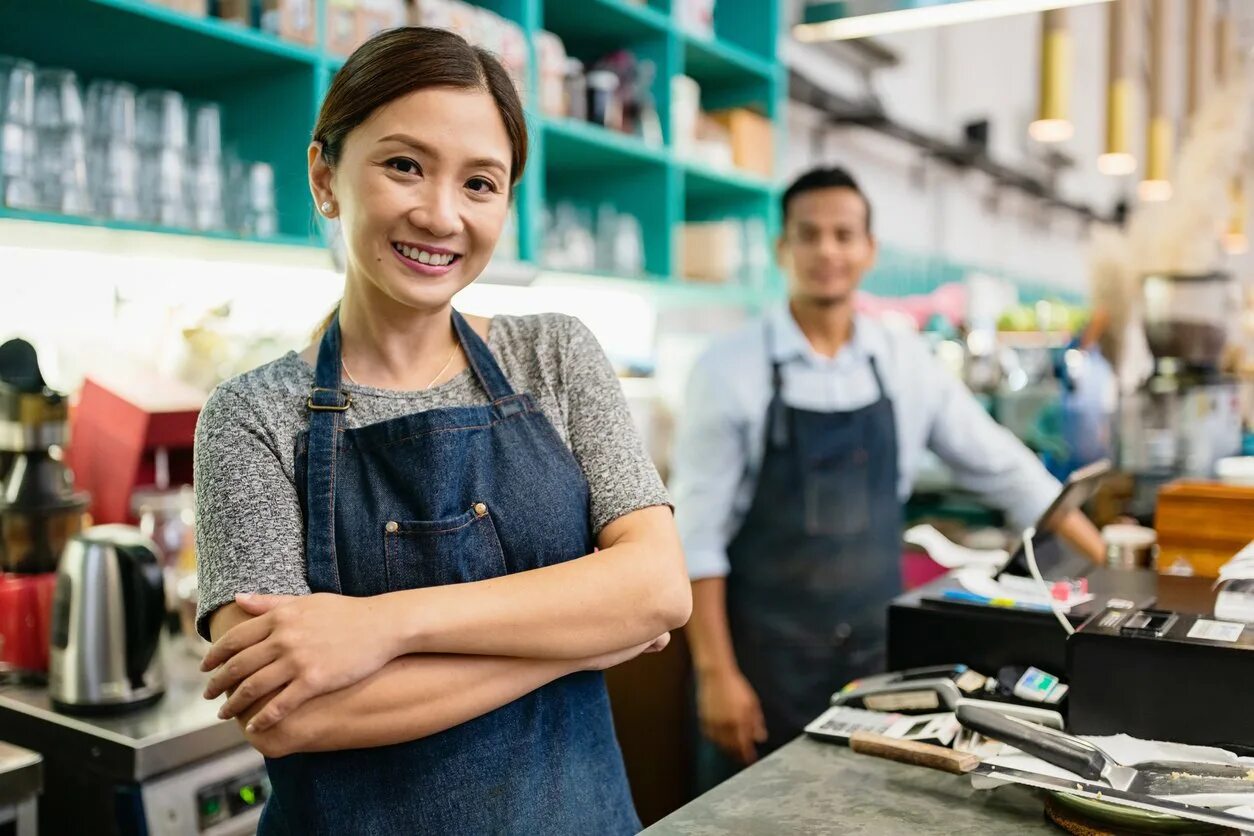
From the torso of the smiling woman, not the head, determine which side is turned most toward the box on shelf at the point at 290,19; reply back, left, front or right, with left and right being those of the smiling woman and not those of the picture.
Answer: back

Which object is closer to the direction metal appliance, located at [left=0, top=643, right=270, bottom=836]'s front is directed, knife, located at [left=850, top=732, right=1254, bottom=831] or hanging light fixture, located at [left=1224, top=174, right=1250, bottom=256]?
the knife

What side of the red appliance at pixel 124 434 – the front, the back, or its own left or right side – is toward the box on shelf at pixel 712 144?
left

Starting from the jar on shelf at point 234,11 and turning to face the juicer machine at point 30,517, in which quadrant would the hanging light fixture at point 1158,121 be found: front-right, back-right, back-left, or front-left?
back-left

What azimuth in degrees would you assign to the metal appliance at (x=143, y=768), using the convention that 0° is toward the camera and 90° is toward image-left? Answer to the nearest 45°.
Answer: approximately 315°

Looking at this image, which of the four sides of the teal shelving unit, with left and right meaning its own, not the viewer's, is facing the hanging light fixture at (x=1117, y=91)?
left

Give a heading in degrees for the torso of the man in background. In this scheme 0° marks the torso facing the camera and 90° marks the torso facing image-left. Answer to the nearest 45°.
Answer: approximately 0°

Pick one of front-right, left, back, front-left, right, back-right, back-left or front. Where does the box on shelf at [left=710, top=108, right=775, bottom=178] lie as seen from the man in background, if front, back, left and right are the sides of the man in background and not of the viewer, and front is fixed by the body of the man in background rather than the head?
back

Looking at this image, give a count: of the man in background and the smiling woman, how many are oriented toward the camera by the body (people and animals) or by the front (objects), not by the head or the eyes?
2
